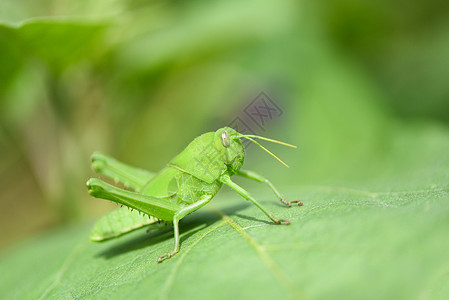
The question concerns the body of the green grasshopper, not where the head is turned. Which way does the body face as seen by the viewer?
to the viewer's right
